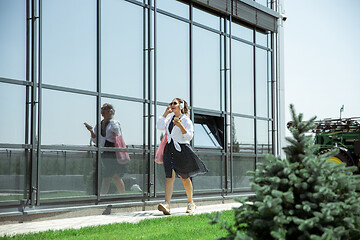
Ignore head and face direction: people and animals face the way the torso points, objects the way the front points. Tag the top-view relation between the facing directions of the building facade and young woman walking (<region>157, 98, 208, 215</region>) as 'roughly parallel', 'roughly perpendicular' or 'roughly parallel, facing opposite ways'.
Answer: roughly perpendicular

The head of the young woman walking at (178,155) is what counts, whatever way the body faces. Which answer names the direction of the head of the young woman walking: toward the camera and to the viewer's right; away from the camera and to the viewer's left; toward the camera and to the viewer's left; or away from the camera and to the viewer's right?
toward the camera and to the viewer's left

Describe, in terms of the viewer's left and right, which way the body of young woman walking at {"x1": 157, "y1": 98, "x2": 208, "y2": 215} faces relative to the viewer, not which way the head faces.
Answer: facing the viewer and to the left of the viewer

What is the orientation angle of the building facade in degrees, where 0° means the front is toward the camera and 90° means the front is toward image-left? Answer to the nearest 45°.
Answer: approximately 315°

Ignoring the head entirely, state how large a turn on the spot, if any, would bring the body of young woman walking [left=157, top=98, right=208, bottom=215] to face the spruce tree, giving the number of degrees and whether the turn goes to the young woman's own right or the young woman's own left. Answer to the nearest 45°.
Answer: approximately 45° to the young woman's own left

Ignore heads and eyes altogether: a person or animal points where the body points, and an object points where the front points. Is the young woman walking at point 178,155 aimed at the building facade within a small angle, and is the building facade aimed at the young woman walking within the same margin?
no
